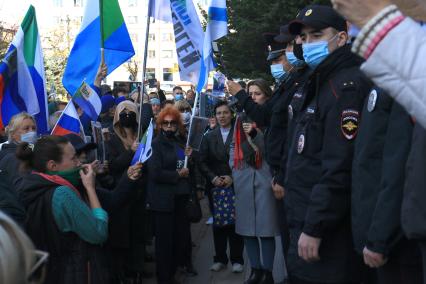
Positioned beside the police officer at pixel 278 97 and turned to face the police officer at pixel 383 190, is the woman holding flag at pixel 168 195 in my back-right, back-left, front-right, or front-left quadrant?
back-right

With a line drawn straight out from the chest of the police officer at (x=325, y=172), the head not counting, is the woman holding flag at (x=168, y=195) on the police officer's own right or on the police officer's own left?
on the police officer's own right

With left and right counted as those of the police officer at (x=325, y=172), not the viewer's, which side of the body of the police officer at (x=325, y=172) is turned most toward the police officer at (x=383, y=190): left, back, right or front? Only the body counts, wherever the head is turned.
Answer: left

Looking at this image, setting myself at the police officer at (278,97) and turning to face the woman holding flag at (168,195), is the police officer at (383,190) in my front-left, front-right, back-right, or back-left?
back-left

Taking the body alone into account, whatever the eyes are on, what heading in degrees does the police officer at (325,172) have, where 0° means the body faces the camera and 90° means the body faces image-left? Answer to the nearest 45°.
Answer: approximately 45°
